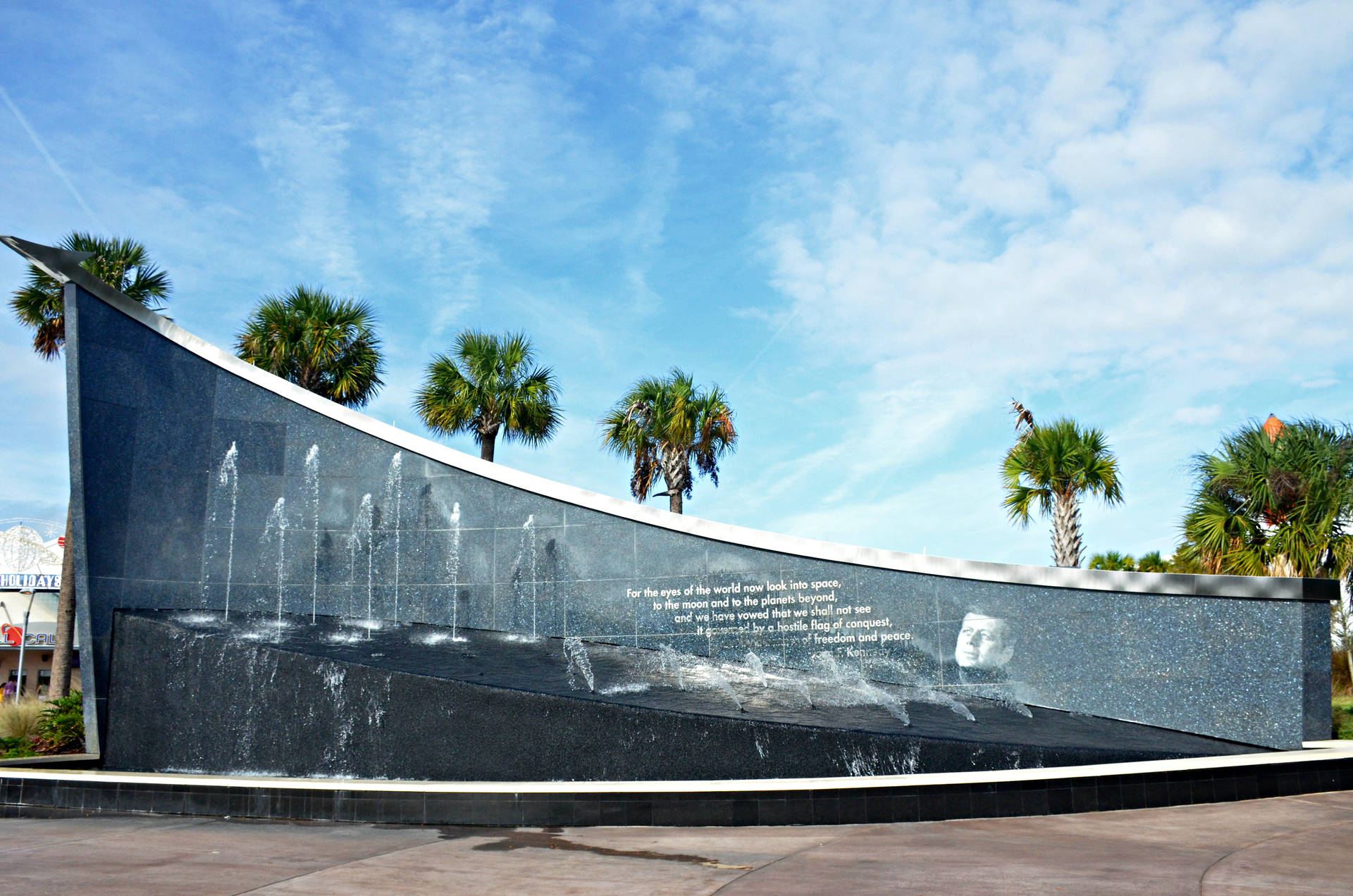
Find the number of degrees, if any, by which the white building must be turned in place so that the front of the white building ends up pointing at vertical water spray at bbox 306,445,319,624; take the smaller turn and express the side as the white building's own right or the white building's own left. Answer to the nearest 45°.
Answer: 0° — it already faces it

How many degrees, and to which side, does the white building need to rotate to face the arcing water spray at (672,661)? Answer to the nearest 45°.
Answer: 0° — it already faces it

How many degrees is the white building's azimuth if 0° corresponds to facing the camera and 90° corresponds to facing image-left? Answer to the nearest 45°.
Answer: approximately 0°

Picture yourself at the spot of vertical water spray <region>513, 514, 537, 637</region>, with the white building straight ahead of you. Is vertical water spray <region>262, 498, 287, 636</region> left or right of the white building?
left

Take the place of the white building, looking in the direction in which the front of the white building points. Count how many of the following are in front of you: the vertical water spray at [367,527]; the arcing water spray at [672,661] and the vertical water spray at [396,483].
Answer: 3

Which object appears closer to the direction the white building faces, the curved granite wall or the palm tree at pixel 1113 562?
the curved granite wall

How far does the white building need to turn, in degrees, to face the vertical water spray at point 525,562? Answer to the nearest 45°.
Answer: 0° — it already faces it

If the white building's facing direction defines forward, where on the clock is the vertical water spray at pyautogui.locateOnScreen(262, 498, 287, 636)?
The vertical water spray is roughly at 12 o'clock from the white building.
